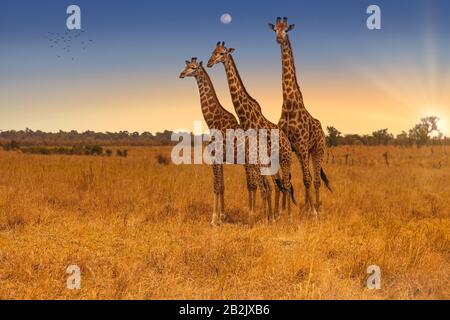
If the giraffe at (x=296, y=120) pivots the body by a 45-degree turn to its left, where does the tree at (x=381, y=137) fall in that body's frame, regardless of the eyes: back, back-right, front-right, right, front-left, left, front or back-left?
back

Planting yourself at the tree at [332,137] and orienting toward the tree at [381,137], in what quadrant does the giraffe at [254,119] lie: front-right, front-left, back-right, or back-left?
back-right

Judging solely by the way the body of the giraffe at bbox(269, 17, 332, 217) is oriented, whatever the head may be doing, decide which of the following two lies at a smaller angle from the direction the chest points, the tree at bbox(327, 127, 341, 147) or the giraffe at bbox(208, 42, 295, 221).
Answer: the giraffe

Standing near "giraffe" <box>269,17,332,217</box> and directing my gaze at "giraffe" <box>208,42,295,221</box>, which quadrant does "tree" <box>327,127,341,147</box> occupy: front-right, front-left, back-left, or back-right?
back-right

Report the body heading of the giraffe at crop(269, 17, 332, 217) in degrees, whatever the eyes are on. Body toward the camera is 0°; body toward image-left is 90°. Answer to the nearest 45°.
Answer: approximately 45°

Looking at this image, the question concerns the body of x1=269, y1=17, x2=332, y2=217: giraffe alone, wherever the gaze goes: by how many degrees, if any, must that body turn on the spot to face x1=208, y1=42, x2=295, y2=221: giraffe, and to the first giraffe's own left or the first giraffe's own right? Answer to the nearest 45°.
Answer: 0° — it already faces it

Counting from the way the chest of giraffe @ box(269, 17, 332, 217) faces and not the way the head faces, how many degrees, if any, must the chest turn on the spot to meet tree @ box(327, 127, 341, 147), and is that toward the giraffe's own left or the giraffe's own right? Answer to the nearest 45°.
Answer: approximately 135° to the giraffe's own right

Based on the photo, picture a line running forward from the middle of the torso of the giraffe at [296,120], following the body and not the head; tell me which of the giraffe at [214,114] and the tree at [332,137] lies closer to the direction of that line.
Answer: the giraffe
